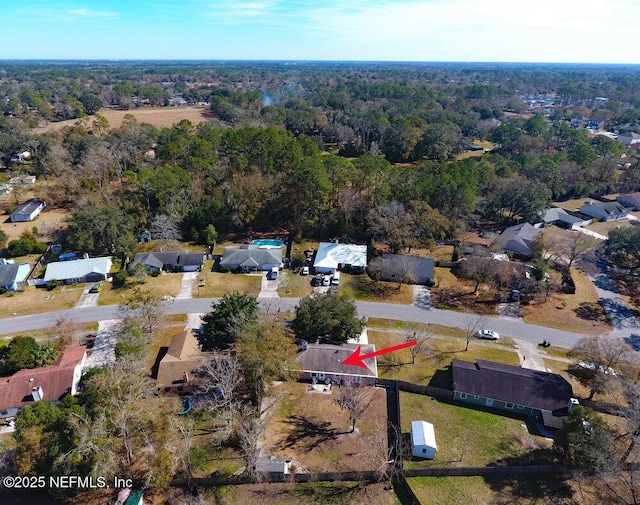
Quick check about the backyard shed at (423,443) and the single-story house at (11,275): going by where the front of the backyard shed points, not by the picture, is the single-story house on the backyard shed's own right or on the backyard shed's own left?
on the backyard shed's own right

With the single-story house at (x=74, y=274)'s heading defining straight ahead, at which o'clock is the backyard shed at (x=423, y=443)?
The backyard shed is roughly at 11 o'clock from the single-story house.

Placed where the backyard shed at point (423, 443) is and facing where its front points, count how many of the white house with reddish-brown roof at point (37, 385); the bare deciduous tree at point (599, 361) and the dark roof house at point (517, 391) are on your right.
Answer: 1

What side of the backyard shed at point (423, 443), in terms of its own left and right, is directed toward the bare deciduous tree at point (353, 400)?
right

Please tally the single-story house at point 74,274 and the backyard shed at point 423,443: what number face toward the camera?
2

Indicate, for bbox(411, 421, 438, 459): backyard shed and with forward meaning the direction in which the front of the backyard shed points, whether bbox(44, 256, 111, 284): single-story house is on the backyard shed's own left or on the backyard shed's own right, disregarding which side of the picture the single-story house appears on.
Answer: on the backyard shed's own right

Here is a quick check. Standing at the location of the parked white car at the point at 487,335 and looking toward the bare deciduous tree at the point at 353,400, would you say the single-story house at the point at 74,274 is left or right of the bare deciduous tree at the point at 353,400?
right

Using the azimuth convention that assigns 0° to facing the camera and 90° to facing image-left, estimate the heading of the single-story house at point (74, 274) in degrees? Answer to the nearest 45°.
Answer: approximately 0°

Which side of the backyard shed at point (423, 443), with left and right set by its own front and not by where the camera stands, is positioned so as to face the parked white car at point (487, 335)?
back

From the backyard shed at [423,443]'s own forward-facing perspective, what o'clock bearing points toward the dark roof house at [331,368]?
The dark roof house is roughly at 4 o'clock from the backyard shed.

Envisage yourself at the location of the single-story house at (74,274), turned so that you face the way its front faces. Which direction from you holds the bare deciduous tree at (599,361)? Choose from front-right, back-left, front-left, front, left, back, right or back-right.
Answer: front-left

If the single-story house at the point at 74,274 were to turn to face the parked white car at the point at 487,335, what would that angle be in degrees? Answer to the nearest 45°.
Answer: approximately 45° to its left

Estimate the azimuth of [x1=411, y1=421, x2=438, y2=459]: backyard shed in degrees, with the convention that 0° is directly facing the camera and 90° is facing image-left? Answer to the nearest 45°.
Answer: approximately 0°
